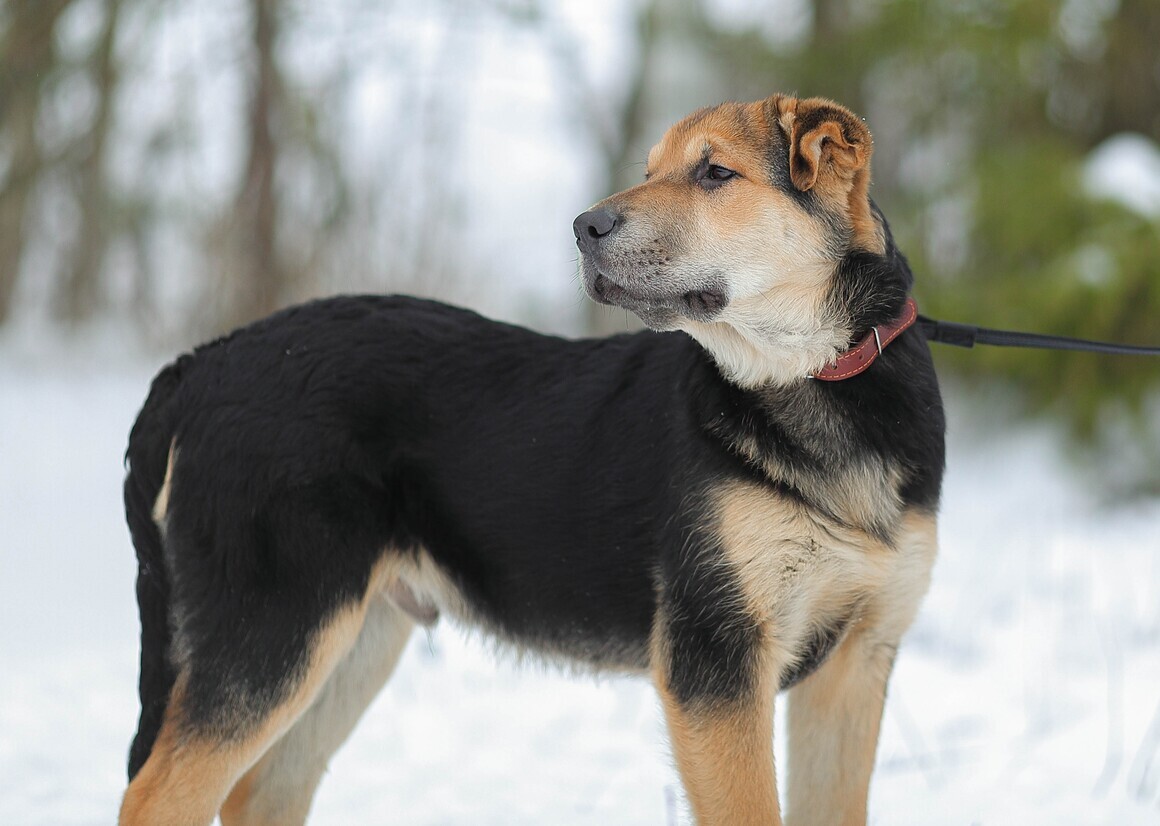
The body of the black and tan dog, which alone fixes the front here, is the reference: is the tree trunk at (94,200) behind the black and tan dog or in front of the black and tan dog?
behind

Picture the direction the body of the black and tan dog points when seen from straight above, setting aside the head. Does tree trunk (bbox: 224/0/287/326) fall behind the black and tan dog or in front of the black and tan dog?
behind

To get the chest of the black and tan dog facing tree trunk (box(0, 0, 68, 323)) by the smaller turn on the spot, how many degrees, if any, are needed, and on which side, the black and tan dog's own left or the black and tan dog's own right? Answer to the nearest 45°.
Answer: approximately 180°

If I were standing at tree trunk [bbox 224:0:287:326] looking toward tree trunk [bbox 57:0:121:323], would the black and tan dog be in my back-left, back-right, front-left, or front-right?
back-left

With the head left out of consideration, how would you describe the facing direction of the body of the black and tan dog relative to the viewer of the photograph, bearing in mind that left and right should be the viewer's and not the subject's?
facing the viewer and to the right of the viewer
